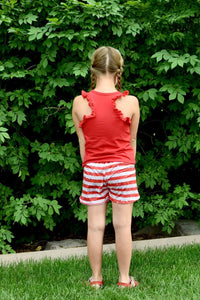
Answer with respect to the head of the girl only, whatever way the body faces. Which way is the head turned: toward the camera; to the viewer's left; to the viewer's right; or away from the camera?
away from the camera

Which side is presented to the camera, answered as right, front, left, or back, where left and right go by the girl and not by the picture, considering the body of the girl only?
back
